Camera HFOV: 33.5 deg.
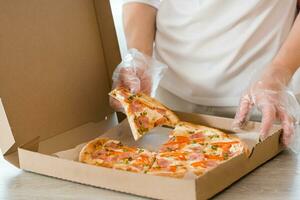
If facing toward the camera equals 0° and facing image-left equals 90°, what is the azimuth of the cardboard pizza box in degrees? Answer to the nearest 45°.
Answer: approximately 315°
